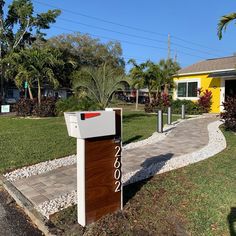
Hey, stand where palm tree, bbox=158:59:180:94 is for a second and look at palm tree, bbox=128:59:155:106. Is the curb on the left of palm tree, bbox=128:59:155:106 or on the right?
left

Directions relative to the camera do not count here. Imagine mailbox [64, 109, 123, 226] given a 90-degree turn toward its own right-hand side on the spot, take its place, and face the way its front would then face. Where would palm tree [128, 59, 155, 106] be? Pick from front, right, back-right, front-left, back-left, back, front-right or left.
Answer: front-right

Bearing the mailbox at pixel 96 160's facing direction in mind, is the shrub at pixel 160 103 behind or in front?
behind

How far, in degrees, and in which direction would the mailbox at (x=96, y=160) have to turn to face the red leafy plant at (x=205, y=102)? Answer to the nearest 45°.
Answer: approximately 180°

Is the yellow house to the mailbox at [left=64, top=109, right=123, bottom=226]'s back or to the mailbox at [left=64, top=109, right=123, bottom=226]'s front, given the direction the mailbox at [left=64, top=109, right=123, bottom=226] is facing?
to the back

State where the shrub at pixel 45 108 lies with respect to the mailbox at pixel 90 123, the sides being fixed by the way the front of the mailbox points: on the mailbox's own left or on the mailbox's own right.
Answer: on the mailbox's own right

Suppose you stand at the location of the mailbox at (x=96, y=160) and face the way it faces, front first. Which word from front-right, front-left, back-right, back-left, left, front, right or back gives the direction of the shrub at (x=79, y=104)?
back-right

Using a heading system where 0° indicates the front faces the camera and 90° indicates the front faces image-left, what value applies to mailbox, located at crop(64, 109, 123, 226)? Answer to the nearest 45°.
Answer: approximately 45°

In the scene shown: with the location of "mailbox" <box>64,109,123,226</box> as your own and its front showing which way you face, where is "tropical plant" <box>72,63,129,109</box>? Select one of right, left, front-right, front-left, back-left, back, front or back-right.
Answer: back-right
